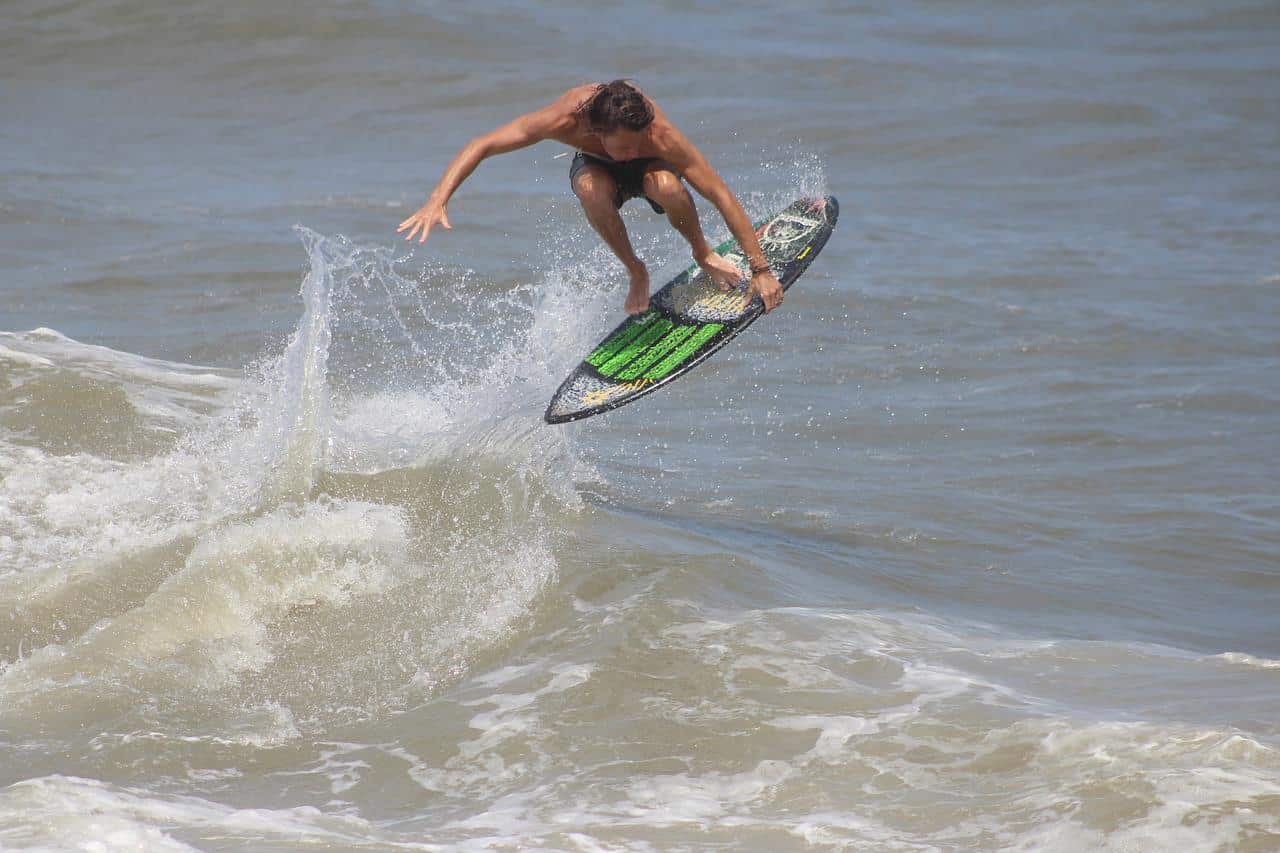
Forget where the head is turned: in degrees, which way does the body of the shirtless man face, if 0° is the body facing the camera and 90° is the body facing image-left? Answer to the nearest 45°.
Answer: approximately 0°
